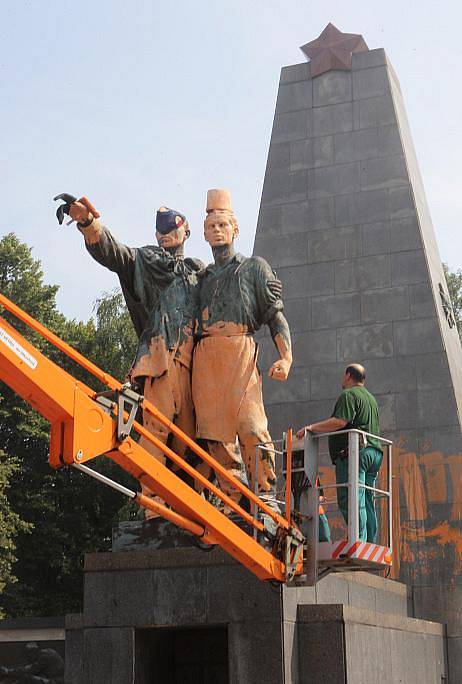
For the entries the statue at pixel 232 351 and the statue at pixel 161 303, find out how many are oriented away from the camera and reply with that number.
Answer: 0

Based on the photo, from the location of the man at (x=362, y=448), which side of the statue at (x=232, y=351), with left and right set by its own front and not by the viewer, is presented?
left

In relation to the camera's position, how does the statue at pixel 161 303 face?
facing the viewer and to the left of the viewer

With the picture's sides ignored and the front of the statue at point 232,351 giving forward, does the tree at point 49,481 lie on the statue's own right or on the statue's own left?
on the statue's own right

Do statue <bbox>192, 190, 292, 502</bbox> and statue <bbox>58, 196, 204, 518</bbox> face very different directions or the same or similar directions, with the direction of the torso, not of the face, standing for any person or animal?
same or similar directions

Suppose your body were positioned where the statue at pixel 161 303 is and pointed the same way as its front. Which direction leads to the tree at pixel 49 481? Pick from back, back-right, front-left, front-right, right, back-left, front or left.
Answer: back-right

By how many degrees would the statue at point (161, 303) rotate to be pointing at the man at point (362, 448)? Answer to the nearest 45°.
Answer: approximately 90° to its left
